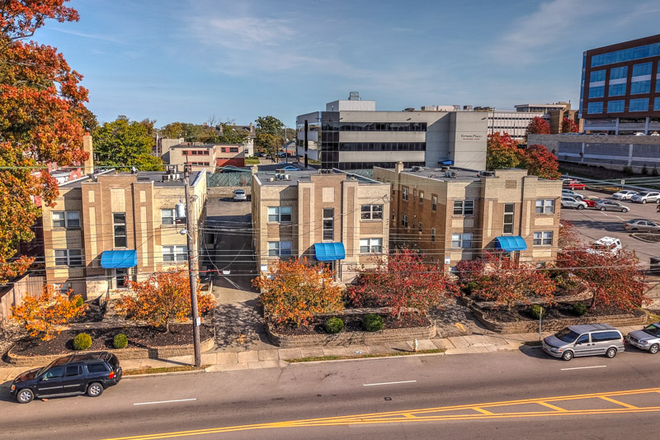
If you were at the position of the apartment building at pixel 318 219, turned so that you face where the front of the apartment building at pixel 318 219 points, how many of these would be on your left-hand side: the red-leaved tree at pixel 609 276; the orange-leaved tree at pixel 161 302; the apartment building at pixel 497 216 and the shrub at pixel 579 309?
3

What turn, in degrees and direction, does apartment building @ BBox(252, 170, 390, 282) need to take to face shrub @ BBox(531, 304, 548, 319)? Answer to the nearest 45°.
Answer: approximately 90° to its left

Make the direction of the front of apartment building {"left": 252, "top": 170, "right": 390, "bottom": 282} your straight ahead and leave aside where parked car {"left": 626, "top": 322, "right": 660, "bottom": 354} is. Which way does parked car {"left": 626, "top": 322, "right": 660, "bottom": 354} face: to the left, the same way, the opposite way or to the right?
to the right

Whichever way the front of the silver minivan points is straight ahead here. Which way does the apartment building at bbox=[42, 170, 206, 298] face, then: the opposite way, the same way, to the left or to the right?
to the left

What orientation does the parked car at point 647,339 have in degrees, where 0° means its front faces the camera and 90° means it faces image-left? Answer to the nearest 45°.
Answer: approximately 45°

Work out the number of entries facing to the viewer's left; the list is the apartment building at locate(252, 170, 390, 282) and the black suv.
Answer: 1

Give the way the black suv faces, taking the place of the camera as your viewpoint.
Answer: facing to the left of the viewer

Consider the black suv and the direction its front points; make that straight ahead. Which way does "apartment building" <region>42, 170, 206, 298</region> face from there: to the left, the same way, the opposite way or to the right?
to the left

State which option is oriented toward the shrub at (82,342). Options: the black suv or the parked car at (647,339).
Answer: the parked car

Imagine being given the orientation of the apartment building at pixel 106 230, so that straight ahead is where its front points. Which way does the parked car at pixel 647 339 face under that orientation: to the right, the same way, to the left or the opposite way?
to the right

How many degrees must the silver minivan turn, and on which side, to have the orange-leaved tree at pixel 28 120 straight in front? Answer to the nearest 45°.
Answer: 0° — it already faces it

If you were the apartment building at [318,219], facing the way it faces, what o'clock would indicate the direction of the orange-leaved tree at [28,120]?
The orange-leaved tree is roughly at 2 o'clock from the apartment building.

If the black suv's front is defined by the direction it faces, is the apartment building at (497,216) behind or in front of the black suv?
behind

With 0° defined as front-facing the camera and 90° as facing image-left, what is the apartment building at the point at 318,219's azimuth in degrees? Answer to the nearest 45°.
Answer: approximately 0°

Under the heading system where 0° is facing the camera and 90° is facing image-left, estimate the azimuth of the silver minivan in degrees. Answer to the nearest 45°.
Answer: approximately 45°
